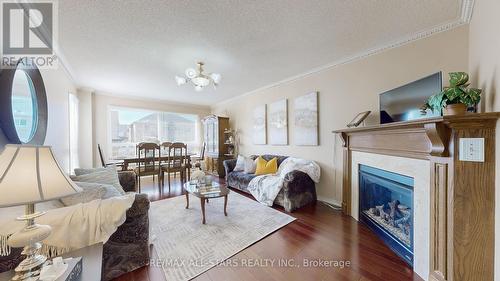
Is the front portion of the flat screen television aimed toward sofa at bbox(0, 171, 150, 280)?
yes

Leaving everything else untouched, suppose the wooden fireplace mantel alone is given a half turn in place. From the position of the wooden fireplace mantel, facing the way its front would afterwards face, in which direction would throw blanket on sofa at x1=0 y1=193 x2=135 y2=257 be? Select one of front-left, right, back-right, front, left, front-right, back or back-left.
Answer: back

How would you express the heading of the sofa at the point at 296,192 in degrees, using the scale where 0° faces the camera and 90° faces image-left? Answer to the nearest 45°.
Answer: approximately 45°

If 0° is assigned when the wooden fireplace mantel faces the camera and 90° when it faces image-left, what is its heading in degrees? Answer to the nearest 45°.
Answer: approximately 45°

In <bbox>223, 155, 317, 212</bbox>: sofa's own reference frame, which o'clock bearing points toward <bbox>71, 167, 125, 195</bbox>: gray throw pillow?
The gray throw pillow is roughly at 1 o'clock from the sofa.

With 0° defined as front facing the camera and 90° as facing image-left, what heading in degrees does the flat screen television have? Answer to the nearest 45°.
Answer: approximately 45°

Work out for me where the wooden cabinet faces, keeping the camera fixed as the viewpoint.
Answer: facing the viewer and to the left of the viewer

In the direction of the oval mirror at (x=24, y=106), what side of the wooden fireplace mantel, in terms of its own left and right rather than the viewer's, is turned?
front

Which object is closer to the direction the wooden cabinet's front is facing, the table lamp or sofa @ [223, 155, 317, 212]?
the table lamp

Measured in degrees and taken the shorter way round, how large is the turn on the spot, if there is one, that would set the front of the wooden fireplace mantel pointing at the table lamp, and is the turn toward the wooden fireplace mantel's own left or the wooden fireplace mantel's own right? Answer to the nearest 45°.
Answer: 0° — it already faces it

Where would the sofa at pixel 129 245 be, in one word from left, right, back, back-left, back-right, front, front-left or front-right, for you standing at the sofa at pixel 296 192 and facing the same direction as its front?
front
